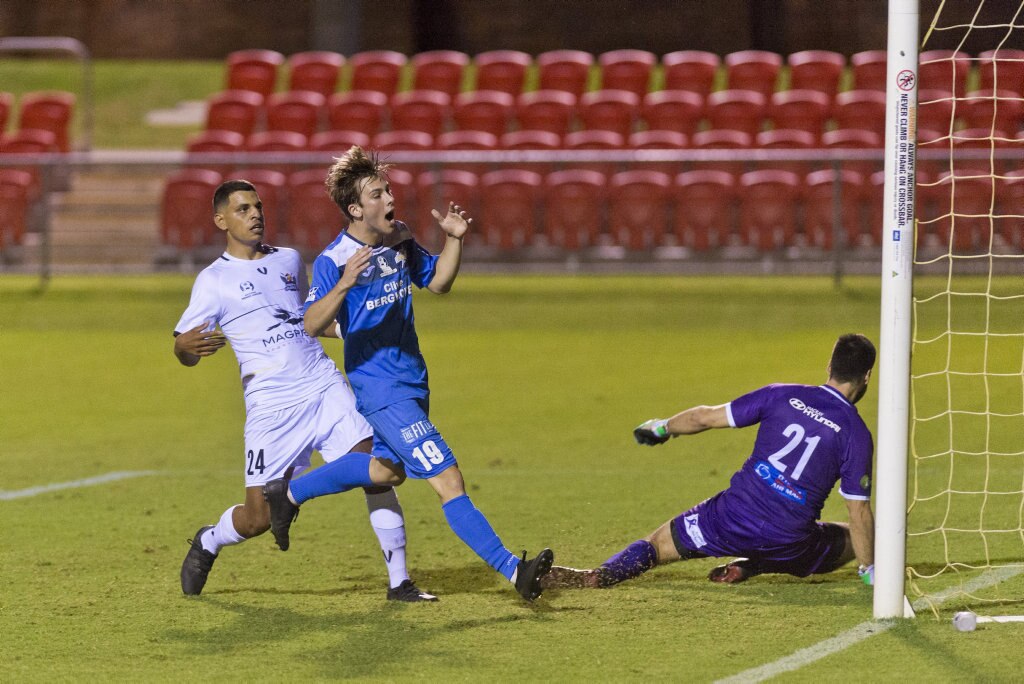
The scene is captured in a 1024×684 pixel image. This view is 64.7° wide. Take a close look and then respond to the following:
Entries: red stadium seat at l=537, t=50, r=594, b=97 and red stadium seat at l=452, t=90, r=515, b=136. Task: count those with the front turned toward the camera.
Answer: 2

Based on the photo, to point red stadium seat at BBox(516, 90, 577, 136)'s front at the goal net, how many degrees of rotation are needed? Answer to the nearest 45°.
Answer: approximately 45° to its left

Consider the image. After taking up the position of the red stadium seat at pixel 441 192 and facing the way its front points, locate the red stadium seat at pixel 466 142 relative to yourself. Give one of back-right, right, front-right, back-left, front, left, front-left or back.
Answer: back

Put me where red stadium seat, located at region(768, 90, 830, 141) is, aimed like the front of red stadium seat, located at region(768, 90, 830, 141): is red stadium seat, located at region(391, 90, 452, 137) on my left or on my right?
on my right

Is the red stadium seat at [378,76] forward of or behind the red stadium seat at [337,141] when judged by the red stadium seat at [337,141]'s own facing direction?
behind

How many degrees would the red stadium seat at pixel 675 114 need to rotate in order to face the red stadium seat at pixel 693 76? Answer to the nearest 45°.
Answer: approximately 180°

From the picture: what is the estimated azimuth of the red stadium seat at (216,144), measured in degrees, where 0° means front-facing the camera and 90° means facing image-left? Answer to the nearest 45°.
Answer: approximately 0°
